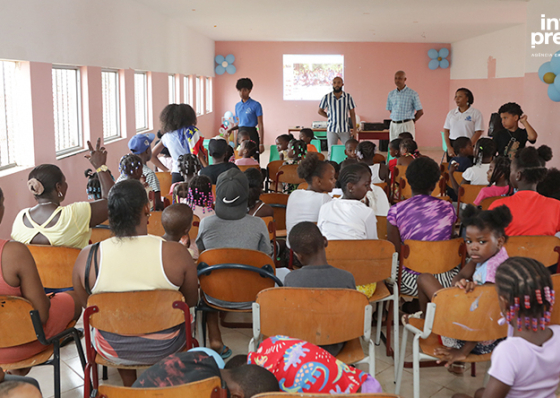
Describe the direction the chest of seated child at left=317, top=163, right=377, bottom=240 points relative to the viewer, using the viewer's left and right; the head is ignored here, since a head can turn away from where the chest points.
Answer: facing away from the viewer and to the right of the viewer

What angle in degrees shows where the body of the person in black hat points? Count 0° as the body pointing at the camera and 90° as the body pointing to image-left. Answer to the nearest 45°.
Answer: approximately 180°

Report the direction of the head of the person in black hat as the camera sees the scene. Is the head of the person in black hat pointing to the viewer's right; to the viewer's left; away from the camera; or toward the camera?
away from the camera

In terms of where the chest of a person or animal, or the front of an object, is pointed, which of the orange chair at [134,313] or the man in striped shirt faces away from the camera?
the orange chair

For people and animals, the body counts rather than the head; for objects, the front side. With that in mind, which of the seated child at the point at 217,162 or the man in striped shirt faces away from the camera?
the seated child

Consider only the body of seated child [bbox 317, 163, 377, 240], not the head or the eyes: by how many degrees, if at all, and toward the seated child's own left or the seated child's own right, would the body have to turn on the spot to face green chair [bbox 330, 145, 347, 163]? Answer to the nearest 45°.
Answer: approximately 45° to the seated child's own left

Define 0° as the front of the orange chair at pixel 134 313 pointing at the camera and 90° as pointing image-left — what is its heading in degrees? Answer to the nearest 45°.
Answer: approximately 180°

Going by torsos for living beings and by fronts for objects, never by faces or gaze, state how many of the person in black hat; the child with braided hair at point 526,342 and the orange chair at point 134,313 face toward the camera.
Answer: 0

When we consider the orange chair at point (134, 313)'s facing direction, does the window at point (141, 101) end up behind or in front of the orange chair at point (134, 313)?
in front

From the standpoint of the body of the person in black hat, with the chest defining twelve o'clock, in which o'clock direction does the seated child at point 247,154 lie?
The seated child is roughly at 12 o'clock from the person in black hat.

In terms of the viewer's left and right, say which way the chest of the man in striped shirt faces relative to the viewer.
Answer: facing the viewer

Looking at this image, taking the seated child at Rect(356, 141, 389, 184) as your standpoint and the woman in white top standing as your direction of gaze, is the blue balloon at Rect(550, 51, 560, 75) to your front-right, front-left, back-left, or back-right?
front-right

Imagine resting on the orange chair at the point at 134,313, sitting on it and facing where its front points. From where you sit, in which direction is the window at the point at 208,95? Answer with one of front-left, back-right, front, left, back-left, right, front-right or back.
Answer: front

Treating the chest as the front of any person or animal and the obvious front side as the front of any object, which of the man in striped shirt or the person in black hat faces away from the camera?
the person in black hat

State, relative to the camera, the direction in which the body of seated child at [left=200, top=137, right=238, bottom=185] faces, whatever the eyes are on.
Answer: away from the camera

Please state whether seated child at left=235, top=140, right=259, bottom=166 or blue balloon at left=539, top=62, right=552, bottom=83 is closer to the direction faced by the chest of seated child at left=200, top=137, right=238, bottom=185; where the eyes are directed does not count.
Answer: the seated child

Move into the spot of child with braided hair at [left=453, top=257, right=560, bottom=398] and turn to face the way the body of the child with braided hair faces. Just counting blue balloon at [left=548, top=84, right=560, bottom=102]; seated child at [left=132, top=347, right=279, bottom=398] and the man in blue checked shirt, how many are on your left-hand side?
1
